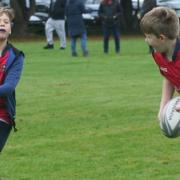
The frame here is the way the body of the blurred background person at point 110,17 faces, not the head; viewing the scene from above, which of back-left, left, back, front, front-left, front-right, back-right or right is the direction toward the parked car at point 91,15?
back

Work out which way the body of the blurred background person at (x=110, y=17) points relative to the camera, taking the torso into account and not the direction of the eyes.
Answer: toward the camera

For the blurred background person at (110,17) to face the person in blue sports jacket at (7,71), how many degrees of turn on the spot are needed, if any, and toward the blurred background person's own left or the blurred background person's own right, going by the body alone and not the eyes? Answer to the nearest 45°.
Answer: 0° — they already face them

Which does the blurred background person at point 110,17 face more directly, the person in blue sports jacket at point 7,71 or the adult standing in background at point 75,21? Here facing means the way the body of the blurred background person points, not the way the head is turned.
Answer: the person in blue sports jacket

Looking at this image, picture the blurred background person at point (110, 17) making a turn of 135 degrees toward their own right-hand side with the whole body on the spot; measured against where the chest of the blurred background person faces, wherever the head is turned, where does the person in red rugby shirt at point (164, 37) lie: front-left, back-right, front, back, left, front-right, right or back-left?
back-left
